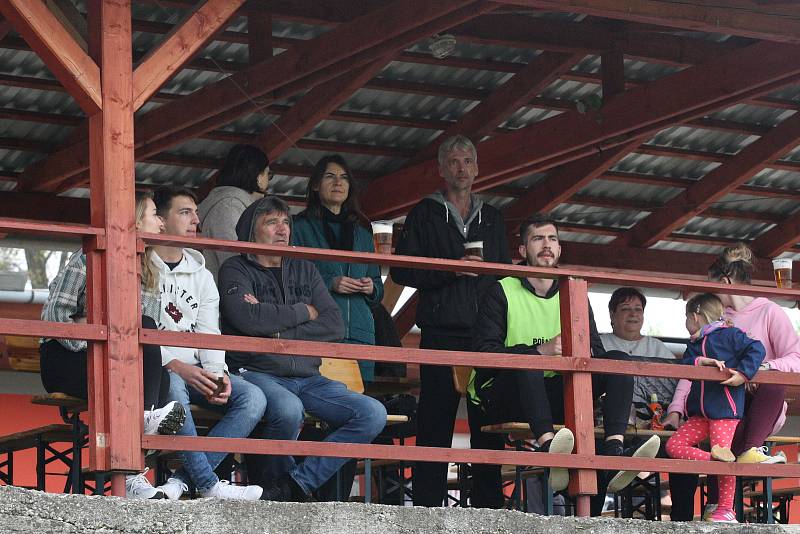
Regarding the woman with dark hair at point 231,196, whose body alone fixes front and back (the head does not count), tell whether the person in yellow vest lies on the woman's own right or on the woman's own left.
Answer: on the woman's own right

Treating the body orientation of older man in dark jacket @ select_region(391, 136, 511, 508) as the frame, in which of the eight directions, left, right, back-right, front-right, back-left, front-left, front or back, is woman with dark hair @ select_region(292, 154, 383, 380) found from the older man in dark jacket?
right

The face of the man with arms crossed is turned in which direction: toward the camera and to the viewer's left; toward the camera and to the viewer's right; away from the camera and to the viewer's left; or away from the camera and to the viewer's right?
toward the camera and to the viewer's right

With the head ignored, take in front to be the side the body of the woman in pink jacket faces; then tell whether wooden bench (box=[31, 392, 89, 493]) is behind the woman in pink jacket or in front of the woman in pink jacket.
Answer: in front

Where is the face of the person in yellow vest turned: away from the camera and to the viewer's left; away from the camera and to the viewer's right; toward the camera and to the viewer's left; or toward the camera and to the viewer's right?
toward the camera and to the viewer's right

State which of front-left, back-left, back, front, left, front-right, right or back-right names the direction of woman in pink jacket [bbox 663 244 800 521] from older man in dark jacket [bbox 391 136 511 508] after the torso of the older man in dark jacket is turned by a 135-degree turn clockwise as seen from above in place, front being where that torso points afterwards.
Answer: back-right

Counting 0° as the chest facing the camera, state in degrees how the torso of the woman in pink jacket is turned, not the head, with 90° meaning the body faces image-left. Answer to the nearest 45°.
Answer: approximately 45°

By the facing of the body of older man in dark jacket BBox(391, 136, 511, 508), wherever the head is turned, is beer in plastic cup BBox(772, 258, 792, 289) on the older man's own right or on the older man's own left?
on the older man's own left

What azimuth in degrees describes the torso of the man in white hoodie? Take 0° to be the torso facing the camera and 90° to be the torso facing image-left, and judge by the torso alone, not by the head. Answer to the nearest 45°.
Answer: approximately 315°

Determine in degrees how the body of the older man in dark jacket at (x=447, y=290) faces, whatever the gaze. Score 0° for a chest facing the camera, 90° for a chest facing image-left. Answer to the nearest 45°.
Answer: approximately 0°
